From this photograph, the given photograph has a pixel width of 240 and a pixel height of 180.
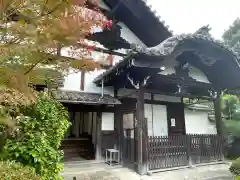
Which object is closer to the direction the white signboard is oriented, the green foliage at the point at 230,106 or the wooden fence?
the wooden fence

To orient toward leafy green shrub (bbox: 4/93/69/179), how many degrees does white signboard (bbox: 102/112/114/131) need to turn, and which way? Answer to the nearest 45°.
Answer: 0° — it already faces it

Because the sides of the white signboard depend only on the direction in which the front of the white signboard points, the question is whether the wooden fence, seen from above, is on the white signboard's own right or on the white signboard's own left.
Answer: on the white signboard's own left

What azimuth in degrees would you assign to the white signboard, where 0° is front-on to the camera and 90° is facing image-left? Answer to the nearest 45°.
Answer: approximately 0°

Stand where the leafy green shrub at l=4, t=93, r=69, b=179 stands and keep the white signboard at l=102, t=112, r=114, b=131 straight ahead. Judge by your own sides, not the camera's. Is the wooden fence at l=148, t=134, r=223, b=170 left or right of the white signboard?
right

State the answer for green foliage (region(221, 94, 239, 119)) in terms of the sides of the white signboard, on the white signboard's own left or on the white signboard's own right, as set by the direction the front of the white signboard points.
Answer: on the white signboard's own left

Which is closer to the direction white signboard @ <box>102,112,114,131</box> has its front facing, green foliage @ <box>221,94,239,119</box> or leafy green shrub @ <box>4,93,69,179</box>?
the leafy green shrub

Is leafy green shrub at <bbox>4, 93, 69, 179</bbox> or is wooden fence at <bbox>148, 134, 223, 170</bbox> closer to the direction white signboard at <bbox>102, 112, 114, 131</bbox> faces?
the leafy green shrub

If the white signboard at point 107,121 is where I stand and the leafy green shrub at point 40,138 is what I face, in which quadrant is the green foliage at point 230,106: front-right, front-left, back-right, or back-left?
back-left
